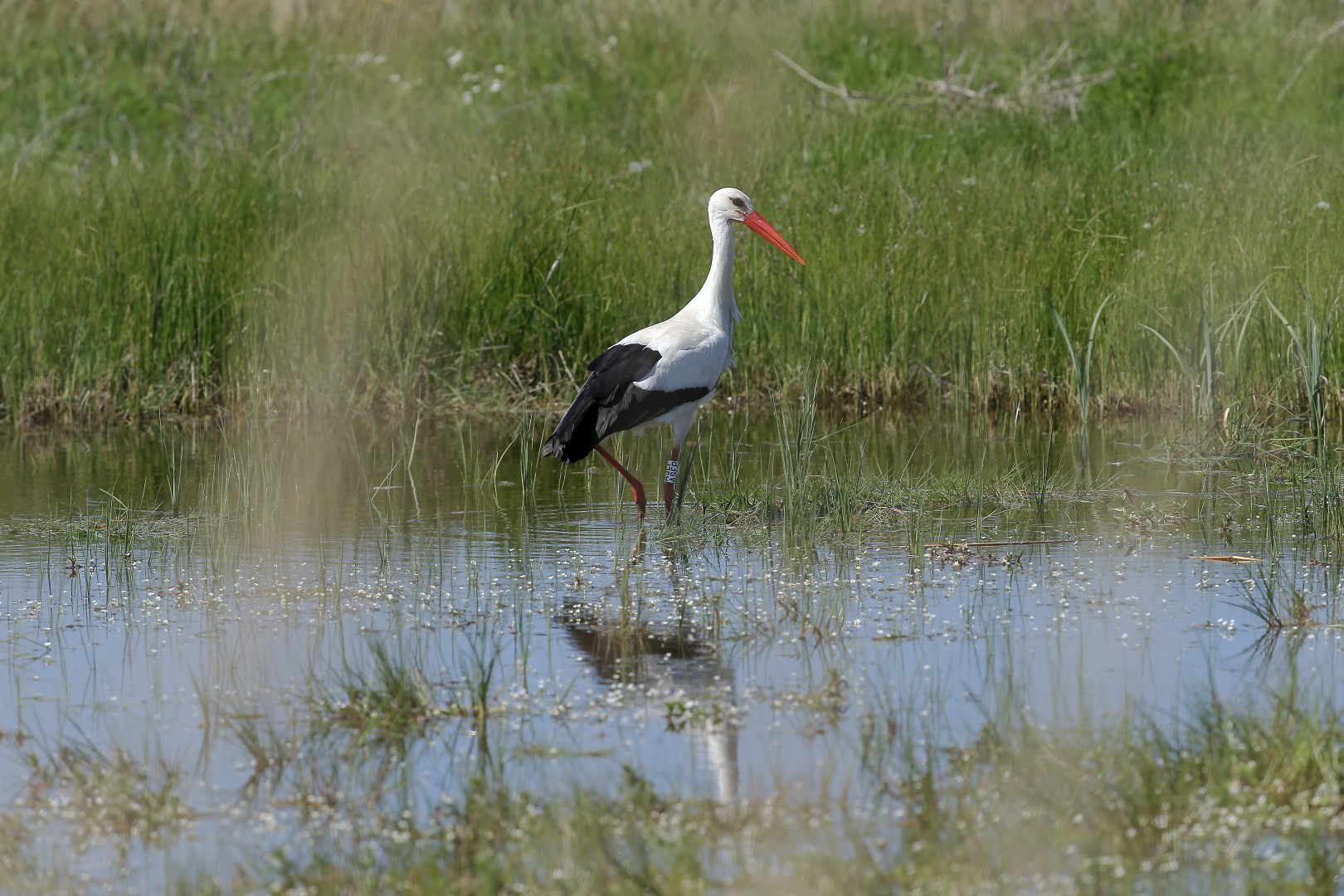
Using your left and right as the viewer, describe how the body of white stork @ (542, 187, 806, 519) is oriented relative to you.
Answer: facing to the right of the viewer
